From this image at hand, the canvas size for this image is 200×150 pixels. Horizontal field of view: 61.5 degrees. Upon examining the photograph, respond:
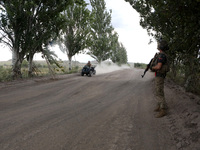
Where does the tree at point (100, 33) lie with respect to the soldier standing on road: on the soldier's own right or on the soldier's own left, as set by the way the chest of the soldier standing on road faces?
on the soldier's own right

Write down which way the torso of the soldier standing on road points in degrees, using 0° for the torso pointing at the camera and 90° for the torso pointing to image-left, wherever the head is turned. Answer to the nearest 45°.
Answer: approximately 90°

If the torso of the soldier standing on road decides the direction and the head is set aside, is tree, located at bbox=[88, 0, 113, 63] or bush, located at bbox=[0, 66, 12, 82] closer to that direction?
the bush

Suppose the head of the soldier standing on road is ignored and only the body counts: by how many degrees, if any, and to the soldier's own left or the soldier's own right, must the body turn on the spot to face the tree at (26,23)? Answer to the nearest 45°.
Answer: approximately 45° to the soldier's own right

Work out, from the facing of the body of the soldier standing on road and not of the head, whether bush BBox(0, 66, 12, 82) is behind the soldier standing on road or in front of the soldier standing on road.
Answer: in front

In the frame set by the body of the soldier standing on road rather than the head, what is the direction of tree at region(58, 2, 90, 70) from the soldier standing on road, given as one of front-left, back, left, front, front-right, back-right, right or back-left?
front-right
